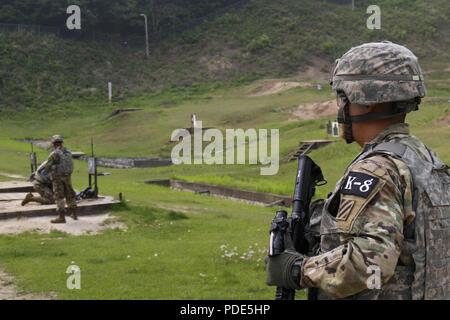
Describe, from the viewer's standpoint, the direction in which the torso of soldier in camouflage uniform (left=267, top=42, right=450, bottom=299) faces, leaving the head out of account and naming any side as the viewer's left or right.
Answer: facing away from the viewer and to the left of the viewer

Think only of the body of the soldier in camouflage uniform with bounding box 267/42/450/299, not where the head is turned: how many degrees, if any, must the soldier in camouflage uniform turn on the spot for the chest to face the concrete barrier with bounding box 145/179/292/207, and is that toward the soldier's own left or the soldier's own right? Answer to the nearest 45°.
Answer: approximately 45° to the soldier's own right

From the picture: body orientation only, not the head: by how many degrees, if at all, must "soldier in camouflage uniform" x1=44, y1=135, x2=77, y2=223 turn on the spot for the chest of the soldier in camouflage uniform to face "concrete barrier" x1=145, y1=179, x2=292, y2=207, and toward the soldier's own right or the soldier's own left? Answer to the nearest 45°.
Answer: approximately 90° to the soldier's own right

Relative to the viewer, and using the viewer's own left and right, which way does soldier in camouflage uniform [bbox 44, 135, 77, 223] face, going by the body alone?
facing away from the viewer and to the left of the viewer

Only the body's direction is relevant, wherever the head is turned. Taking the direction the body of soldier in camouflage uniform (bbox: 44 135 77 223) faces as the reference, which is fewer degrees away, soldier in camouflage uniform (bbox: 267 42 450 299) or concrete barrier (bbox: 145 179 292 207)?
the concrete barrier

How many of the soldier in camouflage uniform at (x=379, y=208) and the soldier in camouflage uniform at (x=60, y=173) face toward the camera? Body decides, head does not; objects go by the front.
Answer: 0

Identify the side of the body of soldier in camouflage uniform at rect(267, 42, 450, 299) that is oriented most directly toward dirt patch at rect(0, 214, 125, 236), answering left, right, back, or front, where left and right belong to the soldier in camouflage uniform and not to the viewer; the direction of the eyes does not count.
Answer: front
